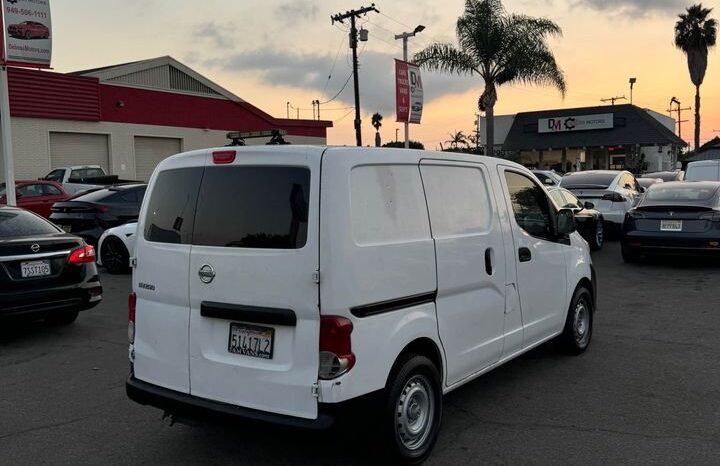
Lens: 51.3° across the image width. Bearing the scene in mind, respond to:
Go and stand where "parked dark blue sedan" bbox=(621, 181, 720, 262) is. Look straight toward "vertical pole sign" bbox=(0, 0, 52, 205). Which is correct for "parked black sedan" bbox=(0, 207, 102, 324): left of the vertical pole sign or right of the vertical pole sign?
left

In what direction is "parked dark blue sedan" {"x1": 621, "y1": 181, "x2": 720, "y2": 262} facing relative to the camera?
away from the camera

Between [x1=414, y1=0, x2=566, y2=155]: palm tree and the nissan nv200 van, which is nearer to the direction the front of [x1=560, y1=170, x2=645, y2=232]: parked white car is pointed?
the palm tree

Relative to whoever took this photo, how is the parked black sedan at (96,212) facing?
facing away from the viewer and to the right of the viewer

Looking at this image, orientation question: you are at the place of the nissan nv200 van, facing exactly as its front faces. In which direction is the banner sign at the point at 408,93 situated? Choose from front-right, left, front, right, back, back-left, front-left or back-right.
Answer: front-left

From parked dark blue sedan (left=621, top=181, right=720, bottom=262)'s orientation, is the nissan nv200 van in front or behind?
behind

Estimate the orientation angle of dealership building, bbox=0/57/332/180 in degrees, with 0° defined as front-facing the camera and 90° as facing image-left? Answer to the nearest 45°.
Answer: approximately 315°

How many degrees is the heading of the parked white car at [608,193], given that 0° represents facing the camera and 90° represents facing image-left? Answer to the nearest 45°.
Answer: approximately 225°

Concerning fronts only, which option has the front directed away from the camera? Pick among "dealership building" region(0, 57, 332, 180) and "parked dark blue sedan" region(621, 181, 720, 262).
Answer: the parked dark blue sedan

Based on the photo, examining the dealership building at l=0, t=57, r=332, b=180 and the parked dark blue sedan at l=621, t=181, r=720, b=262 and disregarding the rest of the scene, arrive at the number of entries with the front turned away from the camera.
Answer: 1

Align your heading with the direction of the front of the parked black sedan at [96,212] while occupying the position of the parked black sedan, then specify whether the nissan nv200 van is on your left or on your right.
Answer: on your right

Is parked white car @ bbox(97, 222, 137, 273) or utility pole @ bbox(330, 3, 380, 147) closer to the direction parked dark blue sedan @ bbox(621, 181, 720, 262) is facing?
the utility pole
